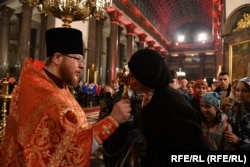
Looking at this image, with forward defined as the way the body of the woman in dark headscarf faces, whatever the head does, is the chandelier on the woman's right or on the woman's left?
on the woman's right

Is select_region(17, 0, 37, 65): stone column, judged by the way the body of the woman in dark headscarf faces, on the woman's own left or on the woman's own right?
on the woman's own right

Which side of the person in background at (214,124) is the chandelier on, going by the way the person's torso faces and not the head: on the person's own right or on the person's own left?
on the person's own right

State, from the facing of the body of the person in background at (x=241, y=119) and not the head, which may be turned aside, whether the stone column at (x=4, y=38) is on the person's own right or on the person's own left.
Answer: on the person's own right

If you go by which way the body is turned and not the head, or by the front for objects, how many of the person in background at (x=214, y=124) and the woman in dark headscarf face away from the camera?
0

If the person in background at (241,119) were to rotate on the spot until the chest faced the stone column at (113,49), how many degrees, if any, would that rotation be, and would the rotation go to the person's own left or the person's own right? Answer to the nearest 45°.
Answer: approximately 90° to the person's own right

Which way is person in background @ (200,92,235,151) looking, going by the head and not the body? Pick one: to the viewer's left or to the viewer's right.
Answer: to the viewer's left

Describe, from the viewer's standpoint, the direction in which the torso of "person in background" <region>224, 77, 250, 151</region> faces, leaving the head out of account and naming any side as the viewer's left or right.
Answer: facing the viewer and to the left of the viewer

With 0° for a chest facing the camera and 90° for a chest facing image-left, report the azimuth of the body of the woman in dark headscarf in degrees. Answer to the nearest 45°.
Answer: approximately 90°

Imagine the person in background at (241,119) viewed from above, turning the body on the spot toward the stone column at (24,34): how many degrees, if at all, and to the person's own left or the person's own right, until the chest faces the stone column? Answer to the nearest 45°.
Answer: approximately 90° to the person's own right

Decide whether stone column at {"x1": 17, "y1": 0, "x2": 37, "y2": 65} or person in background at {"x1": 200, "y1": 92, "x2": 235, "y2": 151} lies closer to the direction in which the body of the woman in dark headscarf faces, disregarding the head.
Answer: the stone column

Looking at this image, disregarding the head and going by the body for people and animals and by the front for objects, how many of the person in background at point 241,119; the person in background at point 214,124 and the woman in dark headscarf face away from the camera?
0
